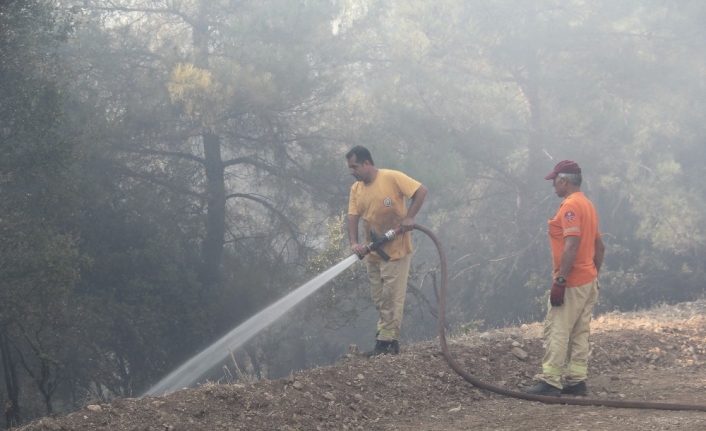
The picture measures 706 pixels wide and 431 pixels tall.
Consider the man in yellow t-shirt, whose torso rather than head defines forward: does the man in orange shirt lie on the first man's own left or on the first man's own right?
on the first man's own left

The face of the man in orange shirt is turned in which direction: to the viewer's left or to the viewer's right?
to the viewer's left

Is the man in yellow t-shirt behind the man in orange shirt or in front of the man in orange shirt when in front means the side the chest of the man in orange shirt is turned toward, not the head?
in front

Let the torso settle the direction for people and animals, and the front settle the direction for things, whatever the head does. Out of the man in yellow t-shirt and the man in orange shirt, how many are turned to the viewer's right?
0

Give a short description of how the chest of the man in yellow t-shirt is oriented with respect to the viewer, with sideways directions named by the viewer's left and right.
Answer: facing the viewer and to the left of the viewer

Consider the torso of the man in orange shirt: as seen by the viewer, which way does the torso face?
to the viewer's left

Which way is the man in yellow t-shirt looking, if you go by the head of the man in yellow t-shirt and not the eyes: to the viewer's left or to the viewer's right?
to the viewer's left

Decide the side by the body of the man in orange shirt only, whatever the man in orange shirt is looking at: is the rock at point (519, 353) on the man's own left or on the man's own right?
on the man's own right
